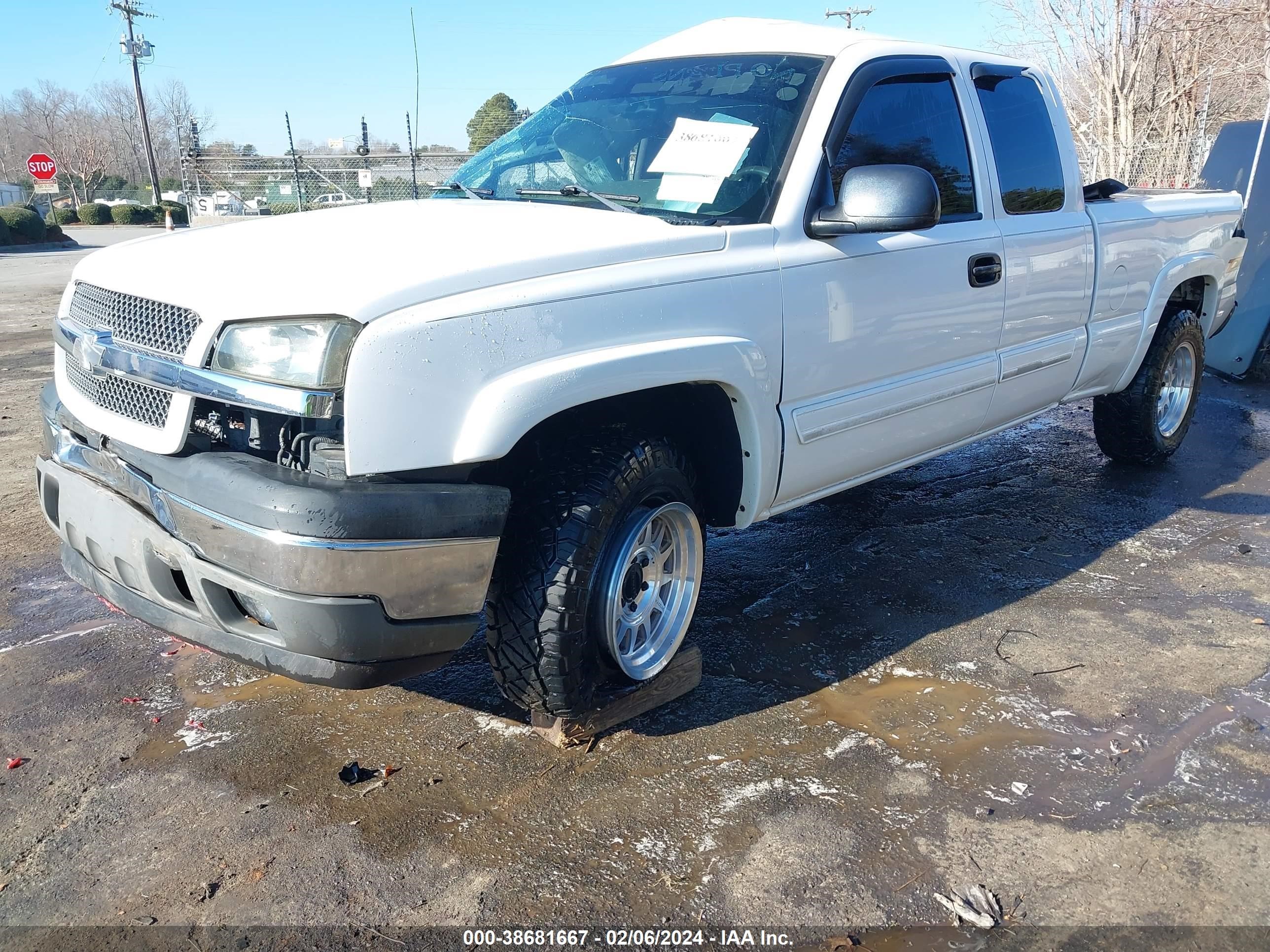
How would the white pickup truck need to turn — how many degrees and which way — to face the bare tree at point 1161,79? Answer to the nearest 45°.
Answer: approximately 180°

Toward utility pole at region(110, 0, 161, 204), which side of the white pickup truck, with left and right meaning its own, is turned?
right

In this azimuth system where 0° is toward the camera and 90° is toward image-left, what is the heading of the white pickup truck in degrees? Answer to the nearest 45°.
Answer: approximately 45°

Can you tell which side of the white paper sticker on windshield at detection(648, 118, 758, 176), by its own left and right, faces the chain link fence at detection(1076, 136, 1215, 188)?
back

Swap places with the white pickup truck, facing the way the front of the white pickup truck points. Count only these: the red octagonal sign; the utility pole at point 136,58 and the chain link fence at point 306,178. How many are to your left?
0

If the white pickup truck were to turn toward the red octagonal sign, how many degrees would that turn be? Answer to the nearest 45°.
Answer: approximately 90° to its right

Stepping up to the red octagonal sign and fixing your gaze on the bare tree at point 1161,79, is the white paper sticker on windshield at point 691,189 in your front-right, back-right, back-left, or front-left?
front-right

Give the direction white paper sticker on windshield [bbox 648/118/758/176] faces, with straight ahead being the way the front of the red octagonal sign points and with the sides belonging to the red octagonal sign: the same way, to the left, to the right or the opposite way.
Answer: to the right

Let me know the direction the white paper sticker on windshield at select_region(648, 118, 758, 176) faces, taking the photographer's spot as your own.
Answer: facing the viewer and to the left of the viewer

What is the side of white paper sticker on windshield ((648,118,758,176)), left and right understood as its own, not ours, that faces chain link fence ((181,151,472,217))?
right

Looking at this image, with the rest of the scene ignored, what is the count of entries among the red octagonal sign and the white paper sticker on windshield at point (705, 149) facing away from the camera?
0

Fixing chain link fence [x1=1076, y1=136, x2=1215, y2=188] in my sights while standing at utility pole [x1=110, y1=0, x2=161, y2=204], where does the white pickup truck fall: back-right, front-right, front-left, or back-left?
front-right

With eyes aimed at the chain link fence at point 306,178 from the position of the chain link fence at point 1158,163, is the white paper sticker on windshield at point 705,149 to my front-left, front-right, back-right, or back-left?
front-left

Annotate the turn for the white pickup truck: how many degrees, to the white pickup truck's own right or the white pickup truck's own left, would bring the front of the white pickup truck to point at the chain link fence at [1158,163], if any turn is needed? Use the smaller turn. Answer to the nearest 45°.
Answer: approximately 180°

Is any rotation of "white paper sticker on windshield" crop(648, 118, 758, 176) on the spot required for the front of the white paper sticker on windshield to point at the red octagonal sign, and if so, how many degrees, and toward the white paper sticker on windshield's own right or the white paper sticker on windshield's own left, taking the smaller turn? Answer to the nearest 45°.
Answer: approximately 90° to the white paper sticker on windshield's own right

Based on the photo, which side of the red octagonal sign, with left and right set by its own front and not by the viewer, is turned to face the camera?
front

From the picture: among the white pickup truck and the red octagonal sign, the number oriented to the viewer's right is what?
0
